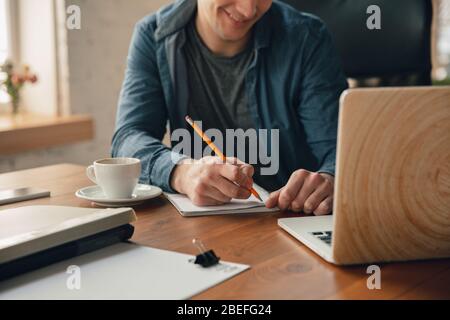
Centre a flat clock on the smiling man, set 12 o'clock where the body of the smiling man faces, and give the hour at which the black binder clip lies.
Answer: The black binder clip is roughly at 12 o'clock from the smiling man.

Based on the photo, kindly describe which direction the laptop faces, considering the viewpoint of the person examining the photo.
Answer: facing away from the viewer and to the left of the viewer

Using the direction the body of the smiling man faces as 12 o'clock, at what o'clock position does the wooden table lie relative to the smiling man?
The wooden table is roughly at 12 o'clock from the smiling man.

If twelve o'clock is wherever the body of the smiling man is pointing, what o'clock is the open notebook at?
The open notebook is roughly at 12 o'clock from the smiling man.

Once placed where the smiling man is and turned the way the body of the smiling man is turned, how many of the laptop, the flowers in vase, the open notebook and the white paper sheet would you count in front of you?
3

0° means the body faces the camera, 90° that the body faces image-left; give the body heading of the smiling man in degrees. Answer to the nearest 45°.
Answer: approximately 0°

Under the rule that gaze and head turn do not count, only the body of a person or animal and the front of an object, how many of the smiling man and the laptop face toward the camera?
1

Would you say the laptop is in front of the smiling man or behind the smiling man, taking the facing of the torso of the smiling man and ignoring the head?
in front
